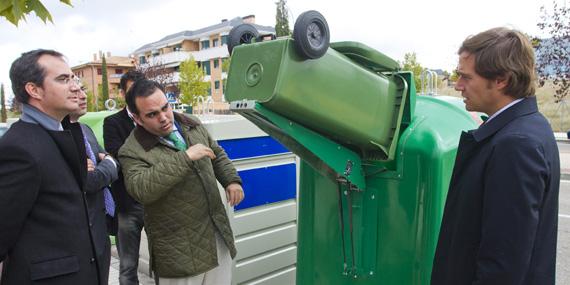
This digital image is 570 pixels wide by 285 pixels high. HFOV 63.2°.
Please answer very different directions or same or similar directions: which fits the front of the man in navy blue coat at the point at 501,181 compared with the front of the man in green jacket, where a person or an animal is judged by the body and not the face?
very different directions

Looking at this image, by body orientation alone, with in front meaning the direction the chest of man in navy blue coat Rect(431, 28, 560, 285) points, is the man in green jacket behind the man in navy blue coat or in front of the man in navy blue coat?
in front

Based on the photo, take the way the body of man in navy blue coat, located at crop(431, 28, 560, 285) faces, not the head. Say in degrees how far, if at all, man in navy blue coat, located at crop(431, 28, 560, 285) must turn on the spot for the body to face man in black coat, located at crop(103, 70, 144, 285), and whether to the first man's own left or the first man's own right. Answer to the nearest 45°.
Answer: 0° — they already face them

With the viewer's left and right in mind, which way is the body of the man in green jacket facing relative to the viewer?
facing the viewer and to the right of the viewer

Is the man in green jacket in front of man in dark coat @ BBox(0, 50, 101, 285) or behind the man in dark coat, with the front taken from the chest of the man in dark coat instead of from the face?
in front

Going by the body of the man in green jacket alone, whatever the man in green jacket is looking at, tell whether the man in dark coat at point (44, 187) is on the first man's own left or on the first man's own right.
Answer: on the first man's own right

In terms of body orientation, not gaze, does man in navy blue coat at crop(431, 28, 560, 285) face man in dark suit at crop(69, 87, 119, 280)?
yes

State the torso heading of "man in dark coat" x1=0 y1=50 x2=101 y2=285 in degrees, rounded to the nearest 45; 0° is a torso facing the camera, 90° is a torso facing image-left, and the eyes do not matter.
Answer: approximately 270°

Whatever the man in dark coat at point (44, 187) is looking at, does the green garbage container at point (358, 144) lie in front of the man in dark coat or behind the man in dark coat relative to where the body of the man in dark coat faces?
in front

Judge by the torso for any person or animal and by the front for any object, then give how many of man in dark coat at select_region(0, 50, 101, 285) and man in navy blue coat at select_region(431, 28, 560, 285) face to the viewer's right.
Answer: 1

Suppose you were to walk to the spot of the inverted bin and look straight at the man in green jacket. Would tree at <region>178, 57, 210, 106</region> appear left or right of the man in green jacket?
right

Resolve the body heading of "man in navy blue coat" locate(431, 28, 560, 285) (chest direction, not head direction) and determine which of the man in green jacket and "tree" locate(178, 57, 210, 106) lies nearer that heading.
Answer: the man in green jacket

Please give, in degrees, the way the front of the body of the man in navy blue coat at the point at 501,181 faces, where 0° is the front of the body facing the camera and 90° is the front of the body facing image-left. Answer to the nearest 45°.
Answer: approximately 90°
